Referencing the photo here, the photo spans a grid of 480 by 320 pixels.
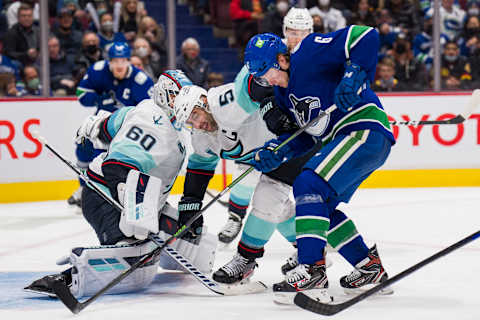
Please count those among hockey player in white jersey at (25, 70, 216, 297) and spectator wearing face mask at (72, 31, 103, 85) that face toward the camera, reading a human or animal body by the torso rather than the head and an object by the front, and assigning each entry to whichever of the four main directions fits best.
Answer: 1

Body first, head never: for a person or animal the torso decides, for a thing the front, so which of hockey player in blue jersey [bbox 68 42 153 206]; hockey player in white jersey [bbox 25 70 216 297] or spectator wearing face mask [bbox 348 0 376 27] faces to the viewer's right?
the hockey player in white jersey

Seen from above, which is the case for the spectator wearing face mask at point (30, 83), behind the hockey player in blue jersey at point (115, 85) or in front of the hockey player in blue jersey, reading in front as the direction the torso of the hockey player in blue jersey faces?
behind

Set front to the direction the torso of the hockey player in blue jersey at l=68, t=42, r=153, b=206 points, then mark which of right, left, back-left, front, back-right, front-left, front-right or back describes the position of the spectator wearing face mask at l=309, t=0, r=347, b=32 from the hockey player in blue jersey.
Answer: back-left

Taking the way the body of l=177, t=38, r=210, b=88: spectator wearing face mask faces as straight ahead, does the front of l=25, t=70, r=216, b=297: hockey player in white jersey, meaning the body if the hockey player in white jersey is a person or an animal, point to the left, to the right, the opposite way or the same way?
to the left

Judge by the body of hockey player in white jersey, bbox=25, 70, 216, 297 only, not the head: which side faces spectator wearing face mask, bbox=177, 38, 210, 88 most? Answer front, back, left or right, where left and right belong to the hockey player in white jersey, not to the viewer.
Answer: left

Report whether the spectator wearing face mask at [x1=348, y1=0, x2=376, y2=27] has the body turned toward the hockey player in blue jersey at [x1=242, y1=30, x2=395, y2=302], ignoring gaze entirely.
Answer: yes

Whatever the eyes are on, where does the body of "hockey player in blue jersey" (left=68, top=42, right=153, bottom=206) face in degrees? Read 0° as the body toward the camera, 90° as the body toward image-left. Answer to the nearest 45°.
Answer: approximately 0°

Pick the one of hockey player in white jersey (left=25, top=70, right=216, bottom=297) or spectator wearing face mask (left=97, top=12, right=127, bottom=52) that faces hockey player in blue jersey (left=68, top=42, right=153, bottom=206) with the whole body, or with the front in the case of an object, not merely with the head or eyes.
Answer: the spectator wearing face mask

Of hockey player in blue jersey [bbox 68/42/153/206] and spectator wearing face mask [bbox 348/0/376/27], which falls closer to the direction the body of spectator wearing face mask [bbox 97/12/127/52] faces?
the hockey player in blue jersey

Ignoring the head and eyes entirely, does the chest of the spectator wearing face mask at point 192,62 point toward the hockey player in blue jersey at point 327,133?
yes

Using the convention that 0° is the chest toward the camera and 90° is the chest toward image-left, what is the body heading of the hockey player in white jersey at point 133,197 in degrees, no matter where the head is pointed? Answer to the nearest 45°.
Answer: approximately 270°

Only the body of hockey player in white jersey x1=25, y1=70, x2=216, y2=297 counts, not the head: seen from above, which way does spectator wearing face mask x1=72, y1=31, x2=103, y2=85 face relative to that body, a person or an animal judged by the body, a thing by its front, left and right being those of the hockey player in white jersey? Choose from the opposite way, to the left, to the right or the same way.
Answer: to the right
